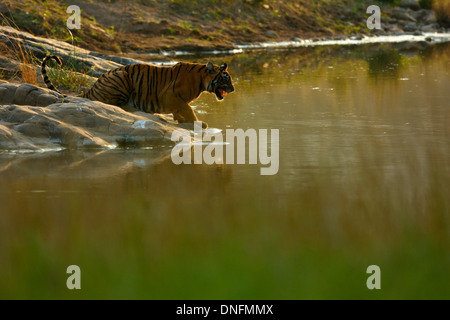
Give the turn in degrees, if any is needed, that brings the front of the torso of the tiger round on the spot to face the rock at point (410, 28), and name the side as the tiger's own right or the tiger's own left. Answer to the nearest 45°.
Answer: approximately 45° to the tiger's own left

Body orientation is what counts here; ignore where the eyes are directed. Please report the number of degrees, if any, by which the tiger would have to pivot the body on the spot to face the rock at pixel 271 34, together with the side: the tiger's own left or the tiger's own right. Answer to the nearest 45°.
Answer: approximately 90° to the tiger's own left

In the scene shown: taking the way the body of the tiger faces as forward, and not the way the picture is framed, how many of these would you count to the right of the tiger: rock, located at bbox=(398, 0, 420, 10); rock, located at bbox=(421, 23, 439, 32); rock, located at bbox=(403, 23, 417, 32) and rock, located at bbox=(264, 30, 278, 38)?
0

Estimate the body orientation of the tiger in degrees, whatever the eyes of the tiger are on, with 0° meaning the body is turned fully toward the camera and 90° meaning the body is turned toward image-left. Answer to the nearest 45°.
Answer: approximately 270°

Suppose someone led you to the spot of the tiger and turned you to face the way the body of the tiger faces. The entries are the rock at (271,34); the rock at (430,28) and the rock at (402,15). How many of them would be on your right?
0

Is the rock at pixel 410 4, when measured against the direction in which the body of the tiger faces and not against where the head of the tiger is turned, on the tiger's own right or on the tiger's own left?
on the tiger's own left

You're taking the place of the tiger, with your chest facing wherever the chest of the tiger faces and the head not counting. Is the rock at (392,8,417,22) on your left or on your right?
on your left

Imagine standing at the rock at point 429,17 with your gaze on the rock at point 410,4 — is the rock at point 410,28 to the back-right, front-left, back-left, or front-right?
back-left

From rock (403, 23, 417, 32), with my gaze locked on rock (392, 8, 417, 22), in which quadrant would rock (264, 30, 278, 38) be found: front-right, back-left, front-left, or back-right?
back-left

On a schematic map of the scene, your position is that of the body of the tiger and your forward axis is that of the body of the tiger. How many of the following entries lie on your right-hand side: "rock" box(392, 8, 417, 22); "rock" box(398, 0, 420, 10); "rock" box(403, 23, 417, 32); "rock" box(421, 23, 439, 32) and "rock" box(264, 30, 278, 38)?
0

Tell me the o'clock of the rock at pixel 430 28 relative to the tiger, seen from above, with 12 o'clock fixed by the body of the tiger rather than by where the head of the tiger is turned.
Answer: The rock is roughly at 10 o'clock from the tiger.
